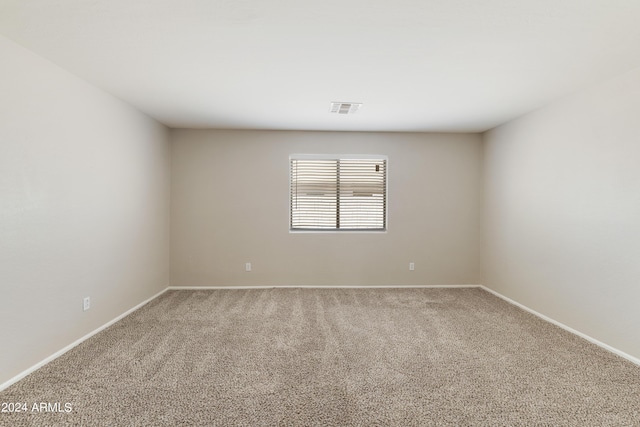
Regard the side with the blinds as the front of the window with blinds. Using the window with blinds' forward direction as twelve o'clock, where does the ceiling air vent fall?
The ceiling air vent is roughly at 12 o'clock from the window with blinds.

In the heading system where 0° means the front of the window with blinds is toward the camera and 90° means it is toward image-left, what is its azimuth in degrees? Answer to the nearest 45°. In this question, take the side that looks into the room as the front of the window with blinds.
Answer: approximately 0°
